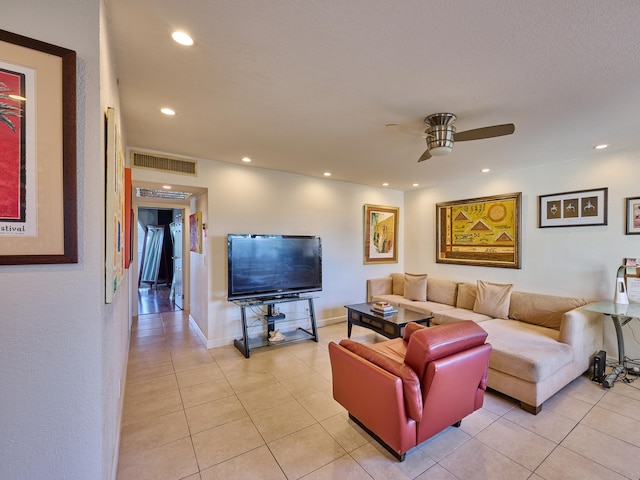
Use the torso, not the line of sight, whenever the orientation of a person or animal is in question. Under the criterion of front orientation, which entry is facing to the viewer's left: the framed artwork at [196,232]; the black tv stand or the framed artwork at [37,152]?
the framed artwork at [196,232]

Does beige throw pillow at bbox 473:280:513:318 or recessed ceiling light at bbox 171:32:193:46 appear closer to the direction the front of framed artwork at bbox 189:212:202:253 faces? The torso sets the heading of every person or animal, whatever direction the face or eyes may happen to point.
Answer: the recessed ceiling light

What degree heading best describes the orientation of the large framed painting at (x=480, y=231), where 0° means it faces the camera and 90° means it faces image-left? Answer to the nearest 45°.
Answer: approximately 45°

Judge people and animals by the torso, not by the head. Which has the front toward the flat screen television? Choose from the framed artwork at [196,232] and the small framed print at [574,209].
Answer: the small framed print

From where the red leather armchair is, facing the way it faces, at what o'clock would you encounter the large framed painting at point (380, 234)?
The large framed painting is roughly at 1 o'clock from the red leather armchair.

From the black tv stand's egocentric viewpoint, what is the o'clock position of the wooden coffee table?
The wooden coffee table is roughly at 11 o'clock from the black tv stand.

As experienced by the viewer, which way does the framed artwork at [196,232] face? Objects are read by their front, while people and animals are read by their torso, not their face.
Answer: facing to the left of the viewer

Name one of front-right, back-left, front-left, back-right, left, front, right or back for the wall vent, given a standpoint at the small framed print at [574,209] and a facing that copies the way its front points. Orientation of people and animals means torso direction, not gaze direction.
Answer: front

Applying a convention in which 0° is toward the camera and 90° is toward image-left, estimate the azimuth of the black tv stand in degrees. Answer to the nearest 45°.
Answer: approximately 315°

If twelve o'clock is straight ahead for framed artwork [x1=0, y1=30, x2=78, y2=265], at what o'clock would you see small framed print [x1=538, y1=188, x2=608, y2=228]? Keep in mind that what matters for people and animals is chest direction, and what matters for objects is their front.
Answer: The small framed print is roughly at 11 o'clock from the framed artwork.

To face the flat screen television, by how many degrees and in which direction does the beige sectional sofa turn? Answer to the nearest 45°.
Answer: approximately 45° to its right

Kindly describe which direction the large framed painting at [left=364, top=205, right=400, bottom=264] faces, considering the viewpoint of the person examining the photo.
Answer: facing the viewer and to the right of the viewer

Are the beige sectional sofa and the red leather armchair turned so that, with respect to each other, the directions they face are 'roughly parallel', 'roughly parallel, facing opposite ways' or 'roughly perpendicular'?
roughly perpendicular

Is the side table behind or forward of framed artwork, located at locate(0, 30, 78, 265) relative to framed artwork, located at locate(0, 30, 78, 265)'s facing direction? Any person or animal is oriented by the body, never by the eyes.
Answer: forward

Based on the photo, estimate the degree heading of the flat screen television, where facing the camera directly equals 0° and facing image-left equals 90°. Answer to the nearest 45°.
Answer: approximately 315°

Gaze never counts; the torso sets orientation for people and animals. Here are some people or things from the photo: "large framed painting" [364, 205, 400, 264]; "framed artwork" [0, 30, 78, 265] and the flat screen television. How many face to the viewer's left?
0

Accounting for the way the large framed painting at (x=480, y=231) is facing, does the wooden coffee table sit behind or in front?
in front

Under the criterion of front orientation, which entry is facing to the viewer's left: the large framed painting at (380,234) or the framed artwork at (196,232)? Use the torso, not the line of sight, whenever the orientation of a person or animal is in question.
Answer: the framed artwork

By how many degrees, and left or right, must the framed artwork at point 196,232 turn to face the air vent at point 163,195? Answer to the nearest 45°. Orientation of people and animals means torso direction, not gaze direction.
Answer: approximately 45° to its right
